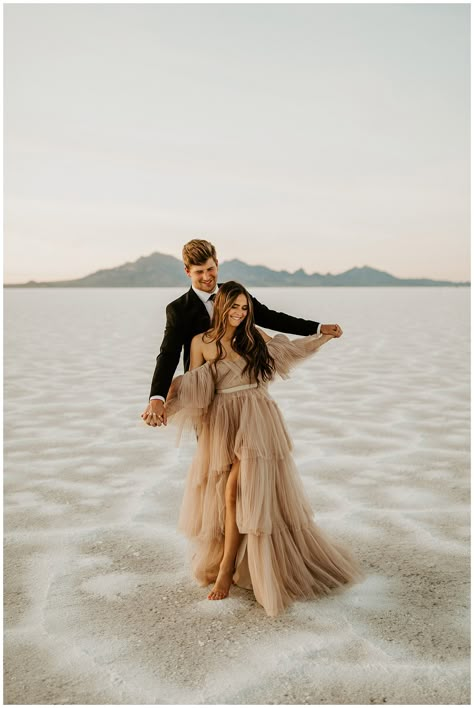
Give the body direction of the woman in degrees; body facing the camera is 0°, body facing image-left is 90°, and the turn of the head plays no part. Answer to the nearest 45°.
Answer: approximately 0°
